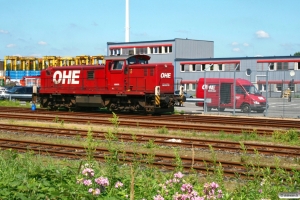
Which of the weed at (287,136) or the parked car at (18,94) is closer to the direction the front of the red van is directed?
the weed

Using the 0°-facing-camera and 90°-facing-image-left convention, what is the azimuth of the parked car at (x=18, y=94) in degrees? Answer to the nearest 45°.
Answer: approximately 90°

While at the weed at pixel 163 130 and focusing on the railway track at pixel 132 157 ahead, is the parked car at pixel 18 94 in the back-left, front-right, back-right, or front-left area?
back-right

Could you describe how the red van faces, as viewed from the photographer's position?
facing the viewer and to the right of the viewer

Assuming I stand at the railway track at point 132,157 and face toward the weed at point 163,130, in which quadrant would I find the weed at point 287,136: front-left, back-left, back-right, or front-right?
front-right

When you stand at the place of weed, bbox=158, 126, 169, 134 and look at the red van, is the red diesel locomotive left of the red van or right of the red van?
left

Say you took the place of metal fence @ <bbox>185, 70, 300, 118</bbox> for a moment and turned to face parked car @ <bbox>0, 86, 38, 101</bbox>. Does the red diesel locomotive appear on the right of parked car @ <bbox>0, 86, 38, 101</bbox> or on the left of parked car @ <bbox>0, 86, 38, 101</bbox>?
left

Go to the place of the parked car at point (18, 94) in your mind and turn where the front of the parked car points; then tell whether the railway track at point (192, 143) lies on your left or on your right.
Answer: on your left

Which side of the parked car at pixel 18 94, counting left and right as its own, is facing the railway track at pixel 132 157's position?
left
